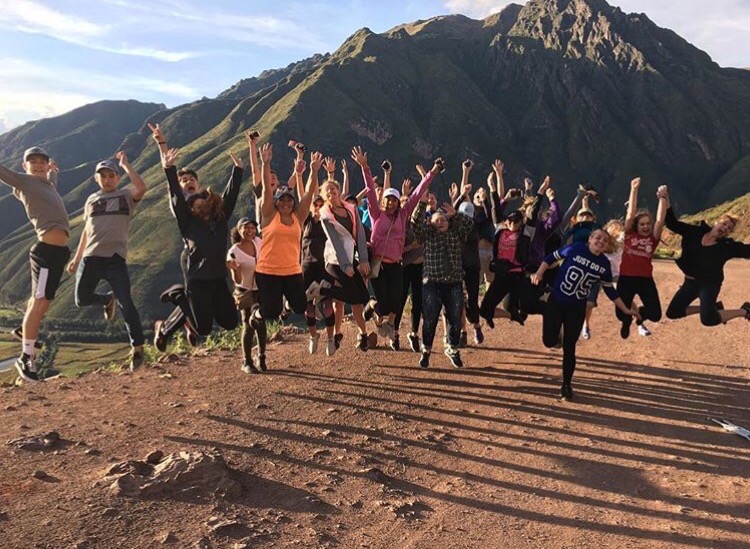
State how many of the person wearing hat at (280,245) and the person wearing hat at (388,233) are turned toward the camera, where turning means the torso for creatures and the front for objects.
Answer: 2

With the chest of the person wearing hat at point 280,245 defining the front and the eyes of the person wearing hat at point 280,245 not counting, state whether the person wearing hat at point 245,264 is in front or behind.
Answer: behind

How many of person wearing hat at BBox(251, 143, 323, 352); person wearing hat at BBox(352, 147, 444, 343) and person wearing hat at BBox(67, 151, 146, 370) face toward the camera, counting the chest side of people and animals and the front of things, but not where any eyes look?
3

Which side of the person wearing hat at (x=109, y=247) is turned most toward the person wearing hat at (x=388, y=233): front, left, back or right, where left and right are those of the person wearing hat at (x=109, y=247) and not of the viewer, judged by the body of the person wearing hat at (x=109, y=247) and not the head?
left

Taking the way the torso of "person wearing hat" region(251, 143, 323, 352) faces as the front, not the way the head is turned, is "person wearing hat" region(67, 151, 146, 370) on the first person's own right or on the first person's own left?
on the first person's own right

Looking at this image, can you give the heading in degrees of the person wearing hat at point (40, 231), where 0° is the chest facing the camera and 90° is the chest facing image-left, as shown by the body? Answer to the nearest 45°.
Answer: approximately 315°

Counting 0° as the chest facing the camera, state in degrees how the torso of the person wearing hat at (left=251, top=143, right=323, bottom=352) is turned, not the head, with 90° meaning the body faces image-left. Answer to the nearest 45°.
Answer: approximately 0°
